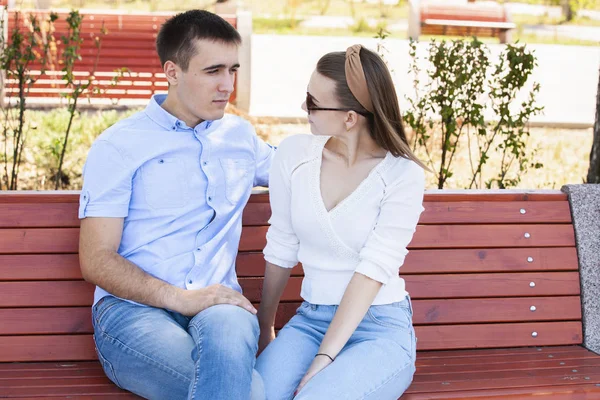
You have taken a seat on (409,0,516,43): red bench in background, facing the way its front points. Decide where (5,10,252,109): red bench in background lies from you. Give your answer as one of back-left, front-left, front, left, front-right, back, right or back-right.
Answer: front-right

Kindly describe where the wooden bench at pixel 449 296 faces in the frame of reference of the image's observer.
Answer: facing the viewer

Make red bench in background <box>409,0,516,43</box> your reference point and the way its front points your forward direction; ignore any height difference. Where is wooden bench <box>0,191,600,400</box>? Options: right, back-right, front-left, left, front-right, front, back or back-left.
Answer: front

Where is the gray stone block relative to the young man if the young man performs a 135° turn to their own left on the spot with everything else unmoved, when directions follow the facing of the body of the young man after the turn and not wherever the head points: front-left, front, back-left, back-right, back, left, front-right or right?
right

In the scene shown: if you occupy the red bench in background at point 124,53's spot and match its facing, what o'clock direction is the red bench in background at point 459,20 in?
the red bench in background at point 459,20 is roughly at 8 o'clock from the red bench in background at point 124,53.

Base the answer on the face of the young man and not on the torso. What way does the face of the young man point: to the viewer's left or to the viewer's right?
to the viewer's right

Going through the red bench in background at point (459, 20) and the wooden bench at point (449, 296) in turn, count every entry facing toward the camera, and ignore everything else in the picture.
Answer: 2

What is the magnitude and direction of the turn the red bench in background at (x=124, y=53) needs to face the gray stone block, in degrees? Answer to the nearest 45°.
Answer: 0° — it already faces it

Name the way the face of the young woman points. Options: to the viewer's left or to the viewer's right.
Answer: to the viewer's left

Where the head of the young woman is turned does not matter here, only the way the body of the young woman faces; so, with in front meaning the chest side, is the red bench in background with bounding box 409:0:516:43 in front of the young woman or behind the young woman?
behind

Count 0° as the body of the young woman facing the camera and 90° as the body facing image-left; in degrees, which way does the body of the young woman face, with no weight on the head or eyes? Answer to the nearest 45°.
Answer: approximately 45°

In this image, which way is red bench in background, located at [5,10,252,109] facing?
toward the camera

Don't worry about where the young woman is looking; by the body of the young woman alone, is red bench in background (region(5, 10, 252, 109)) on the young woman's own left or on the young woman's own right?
on the young woman's own right
